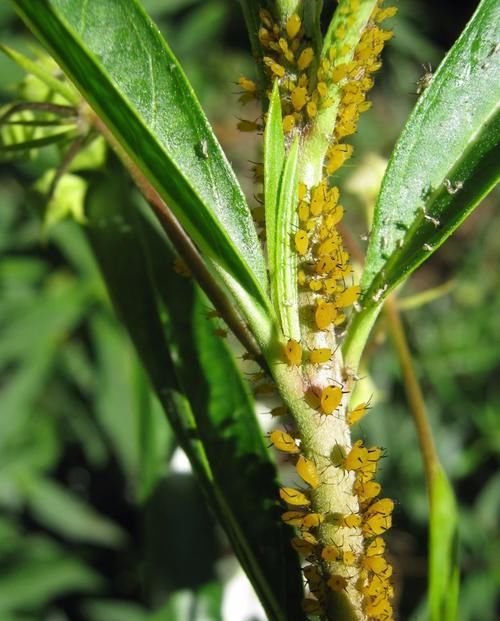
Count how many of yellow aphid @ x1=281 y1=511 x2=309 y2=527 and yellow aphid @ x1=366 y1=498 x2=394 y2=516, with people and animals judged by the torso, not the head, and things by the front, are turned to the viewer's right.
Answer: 1

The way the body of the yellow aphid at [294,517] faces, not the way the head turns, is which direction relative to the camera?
to the viewer's right

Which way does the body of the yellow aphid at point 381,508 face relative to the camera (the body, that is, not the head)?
to the viewer's left

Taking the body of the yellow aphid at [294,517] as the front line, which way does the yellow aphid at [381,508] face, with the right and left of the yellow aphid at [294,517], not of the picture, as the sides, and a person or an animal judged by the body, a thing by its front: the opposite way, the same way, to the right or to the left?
the opposite way

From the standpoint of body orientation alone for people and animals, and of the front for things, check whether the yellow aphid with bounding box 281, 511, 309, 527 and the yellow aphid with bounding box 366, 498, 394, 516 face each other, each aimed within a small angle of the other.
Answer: yes

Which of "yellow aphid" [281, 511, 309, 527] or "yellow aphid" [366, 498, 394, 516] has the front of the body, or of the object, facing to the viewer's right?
"yellow aphid" [281, 511, 309, 527]
